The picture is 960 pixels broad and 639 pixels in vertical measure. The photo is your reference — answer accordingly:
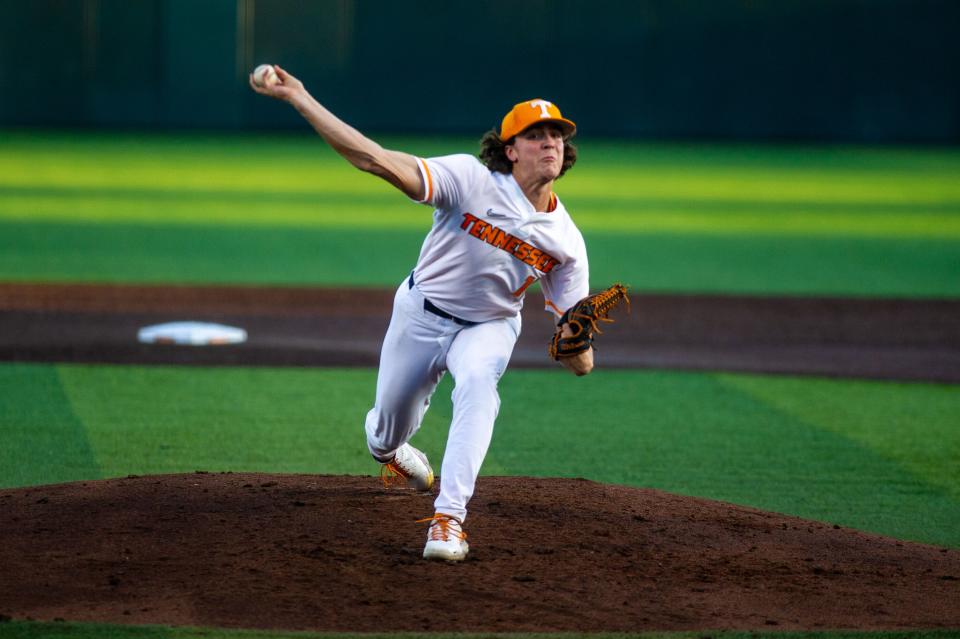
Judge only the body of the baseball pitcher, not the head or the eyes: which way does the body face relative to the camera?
toward the camera
